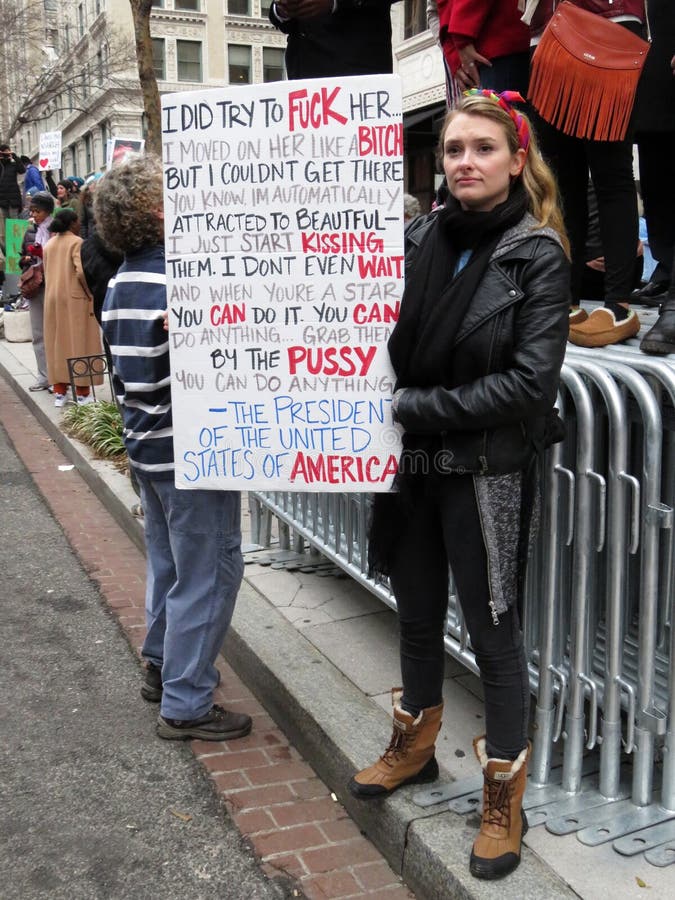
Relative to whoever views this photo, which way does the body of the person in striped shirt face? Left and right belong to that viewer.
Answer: facing to the right of the viewer

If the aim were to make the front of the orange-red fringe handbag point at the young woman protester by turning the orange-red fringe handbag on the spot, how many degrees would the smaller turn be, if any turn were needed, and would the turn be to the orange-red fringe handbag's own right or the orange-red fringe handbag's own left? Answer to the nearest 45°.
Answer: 0° — it already faces them

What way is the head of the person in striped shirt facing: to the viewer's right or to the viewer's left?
to the viewer's right

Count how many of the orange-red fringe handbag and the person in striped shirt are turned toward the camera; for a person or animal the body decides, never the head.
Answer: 1

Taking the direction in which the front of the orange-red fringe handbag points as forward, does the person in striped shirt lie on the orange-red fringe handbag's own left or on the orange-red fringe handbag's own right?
on the orange-red fringe handbag's own right

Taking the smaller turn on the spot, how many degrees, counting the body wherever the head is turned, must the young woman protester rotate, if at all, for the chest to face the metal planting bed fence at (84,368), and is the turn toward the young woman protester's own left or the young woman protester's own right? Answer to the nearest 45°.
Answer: approximately 90° to the young woman protester's own right
